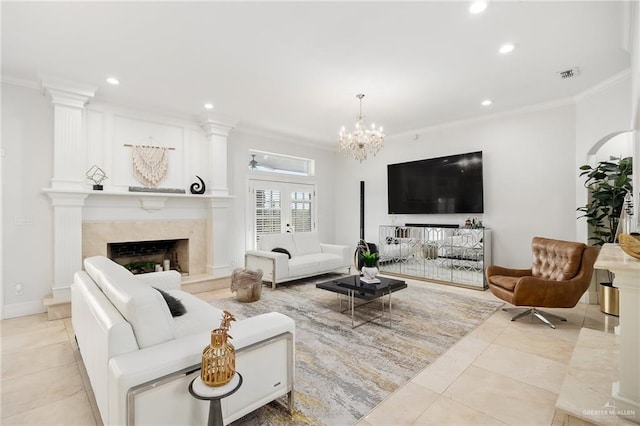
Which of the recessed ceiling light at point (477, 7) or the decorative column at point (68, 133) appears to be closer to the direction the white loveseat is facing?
the recessed ceiling light

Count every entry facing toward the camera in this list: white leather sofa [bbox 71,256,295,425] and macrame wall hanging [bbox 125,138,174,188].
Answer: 1

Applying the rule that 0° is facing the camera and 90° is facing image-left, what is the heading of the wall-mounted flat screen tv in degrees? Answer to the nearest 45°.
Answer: approximately 45°

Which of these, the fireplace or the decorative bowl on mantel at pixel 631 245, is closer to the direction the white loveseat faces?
the decorative bowl on mantel

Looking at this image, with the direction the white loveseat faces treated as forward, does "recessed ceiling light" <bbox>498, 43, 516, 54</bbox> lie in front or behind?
in front

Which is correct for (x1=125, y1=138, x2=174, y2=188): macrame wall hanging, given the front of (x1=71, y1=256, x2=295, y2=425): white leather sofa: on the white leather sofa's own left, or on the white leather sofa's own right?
on the white leather sofa's own left

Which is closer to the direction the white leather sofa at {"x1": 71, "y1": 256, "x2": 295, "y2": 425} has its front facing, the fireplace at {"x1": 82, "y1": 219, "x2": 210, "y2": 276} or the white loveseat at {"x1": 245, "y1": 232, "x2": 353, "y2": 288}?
the white loveseat

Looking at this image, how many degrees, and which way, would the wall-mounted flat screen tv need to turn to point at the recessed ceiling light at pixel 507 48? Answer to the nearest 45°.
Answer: approximately 45° to its left

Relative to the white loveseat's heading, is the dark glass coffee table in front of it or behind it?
in front

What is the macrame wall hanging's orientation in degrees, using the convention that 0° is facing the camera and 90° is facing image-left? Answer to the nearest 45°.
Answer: approximately 0°

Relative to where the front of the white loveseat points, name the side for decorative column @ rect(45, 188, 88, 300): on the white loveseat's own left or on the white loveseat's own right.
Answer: on the white loveseat's own right
